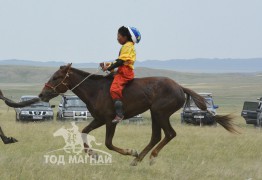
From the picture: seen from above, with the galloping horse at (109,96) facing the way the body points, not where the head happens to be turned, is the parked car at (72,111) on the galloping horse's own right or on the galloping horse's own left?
on the galloping horse's own right

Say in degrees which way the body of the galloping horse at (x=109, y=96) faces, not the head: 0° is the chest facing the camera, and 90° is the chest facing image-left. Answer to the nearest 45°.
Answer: approximately 90°

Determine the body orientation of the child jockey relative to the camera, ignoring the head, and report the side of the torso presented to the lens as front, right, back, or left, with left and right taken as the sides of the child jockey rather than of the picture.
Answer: left

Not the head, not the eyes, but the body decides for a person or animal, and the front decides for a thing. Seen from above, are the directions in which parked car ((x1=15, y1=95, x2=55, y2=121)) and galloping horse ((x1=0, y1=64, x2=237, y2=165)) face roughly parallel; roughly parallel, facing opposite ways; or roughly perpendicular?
roughly perpendicular

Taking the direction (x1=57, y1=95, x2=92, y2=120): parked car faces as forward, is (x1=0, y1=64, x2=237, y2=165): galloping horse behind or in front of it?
in front

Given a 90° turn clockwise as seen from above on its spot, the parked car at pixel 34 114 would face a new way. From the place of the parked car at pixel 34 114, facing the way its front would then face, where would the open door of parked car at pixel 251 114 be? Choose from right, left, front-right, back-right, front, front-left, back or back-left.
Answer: back

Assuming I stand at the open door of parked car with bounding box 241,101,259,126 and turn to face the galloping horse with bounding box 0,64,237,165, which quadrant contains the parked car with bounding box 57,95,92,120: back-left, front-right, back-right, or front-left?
front-right

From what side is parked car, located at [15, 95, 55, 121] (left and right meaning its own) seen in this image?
front

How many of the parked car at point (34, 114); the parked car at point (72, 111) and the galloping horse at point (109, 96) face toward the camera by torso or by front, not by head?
2

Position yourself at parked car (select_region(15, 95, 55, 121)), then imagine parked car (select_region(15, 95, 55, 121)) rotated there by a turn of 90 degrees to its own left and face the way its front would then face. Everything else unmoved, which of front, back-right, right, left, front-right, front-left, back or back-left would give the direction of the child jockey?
right

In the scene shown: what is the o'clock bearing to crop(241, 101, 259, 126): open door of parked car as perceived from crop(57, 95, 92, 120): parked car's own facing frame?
crop(241, 101, 259, 126): open door of parked car is roughly at 9 o'clock from crop(57, 95, 92, 120): parked car.

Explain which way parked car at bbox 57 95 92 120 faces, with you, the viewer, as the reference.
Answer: facing the viewer

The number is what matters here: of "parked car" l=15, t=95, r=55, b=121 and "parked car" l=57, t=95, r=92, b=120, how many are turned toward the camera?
2

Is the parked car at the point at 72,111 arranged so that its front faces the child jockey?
yes

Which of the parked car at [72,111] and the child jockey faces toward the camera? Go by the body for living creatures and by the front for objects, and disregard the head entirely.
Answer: the parked car

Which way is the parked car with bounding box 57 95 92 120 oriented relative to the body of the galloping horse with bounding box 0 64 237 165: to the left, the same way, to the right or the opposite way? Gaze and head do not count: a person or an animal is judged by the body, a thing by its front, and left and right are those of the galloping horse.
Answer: to the left
